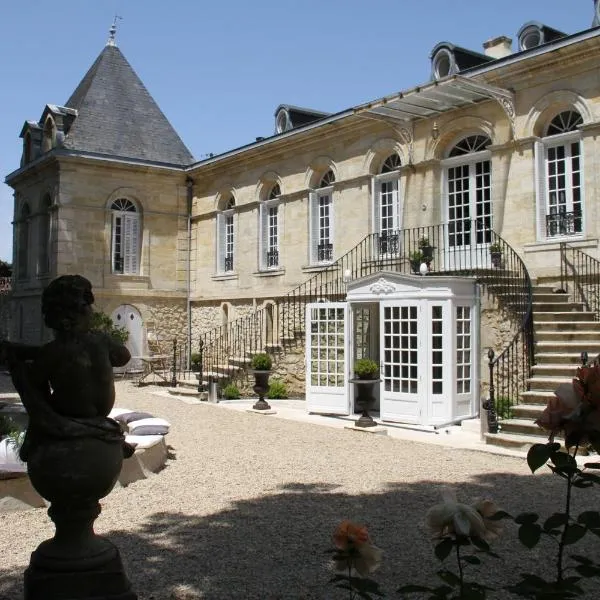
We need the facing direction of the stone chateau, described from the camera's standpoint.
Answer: facing the viewer and to the left of the viewer

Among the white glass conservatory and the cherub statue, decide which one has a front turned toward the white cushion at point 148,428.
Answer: the white glass conservatory

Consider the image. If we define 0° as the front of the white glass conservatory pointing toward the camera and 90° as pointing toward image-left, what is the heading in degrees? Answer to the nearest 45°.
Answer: approximately 45°

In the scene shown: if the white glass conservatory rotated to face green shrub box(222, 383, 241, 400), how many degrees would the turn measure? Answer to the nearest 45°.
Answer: approximately 90° to its right

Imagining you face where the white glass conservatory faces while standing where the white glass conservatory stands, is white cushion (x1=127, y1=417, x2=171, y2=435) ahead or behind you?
ahead

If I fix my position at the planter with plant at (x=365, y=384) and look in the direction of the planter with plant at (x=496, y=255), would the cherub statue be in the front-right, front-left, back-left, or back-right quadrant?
back-right

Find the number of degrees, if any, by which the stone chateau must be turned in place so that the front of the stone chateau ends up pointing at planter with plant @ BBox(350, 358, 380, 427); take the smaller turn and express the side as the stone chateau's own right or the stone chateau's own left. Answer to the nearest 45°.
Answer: approximately 45° to the stone chateau's own left

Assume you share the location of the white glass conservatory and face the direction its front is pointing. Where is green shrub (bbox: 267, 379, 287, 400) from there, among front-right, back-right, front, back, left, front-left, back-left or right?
right

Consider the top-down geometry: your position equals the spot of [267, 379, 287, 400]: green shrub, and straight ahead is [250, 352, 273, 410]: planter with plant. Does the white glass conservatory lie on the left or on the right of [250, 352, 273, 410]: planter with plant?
left

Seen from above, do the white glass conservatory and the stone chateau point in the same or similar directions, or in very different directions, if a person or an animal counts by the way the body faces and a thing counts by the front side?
same or similar directions
